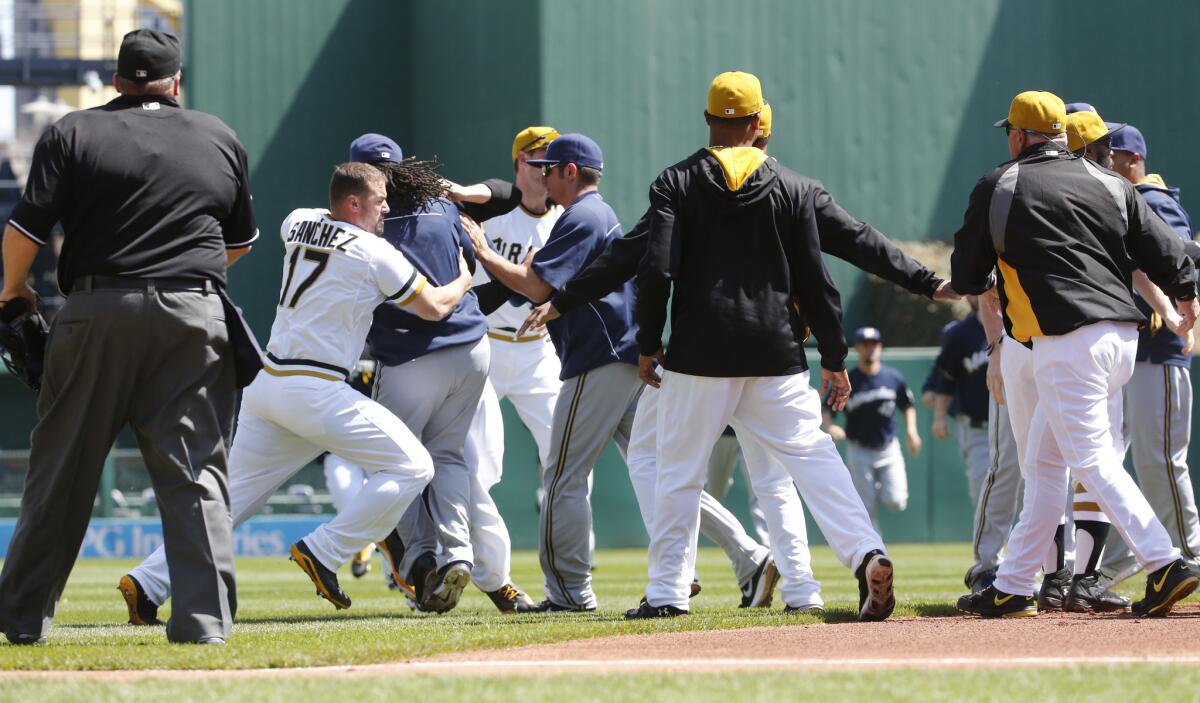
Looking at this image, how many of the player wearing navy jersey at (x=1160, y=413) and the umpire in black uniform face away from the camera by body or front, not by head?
1

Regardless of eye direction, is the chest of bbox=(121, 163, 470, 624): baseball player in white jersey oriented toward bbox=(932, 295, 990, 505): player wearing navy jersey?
yes

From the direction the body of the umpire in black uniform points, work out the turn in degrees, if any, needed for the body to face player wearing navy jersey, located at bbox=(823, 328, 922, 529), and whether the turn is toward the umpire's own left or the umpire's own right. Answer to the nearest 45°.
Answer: approximately 45° to the umpire's own right

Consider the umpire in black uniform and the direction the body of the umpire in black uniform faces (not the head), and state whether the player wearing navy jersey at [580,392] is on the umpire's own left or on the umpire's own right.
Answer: on the umpire's own right

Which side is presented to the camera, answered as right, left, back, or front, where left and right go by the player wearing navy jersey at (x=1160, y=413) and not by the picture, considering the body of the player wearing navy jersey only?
left

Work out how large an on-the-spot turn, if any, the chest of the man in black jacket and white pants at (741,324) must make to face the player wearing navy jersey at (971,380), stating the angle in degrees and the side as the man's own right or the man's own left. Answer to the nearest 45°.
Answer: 0° — they already face them

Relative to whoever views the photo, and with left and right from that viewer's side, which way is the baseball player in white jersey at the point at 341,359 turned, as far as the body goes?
facing away from the viewer and to the right of the viewer

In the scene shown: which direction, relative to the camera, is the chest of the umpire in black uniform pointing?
away from the camera

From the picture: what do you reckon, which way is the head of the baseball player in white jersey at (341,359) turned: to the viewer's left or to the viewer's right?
to the viewer's right

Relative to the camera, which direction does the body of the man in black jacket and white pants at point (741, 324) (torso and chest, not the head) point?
away from the camera

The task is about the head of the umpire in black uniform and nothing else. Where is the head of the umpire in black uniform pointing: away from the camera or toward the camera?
away from the camera

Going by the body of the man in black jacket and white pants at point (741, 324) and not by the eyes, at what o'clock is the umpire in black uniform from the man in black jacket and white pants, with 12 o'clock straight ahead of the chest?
The umpire in black uniform is roughly at 8 o'clock from the man in black jacket and white pants.
